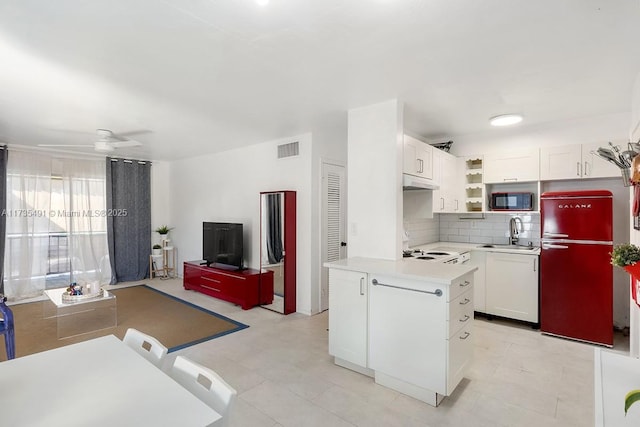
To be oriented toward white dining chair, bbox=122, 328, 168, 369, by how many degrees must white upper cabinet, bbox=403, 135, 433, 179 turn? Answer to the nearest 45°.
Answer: approximately 90° to its right

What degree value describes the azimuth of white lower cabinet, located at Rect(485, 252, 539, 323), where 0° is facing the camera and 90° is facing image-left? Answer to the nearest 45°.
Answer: approximately 0°

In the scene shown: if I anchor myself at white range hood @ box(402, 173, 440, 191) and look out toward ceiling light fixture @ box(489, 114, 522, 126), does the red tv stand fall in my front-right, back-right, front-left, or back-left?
back-left

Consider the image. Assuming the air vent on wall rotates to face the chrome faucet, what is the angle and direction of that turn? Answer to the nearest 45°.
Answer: approximately 135° to its left

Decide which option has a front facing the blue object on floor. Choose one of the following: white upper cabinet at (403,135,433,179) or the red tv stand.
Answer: the red tv stand

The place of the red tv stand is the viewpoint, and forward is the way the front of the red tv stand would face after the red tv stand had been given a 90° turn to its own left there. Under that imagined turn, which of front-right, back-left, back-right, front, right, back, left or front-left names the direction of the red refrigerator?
front

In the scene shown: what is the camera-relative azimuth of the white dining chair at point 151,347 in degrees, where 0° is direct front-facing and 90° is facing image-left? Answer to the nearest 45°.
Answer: approximately 45°

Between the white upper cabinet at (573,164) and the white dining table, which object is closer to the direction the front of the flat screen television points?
the white dining table

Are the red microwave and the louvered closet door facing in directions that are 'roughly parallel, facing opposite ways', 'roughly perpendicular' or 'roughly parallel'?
roughly perpendicular
